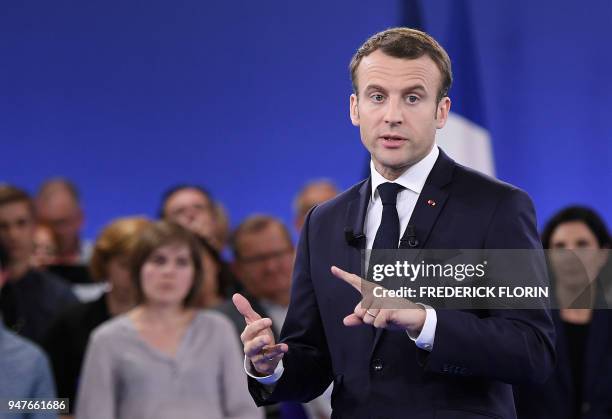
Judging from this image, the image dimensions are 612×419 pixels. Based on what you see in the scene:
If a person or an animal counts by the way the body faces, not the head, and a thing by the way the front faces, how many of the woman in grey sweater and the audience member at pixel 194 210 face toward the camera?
2

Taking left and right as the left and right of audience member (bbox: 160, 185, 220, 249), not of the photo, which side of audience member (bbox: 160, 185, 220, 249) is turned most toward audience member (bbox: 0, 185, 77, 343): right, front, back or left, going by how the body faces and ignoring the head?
right

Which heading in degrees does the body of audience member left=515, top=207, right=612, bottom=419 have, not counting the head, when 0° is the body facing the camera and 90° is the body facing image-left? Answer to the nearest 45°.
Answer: approximately 0°

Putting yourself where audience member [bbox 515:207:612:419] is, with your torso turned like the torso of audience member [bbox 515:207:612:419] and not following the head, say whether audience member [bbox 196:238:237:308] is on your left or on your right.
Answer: on your right

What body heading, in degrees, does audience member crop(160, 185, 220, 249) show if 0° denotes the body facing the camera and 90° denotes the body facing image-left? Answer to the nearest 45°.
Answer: approximately 0°
